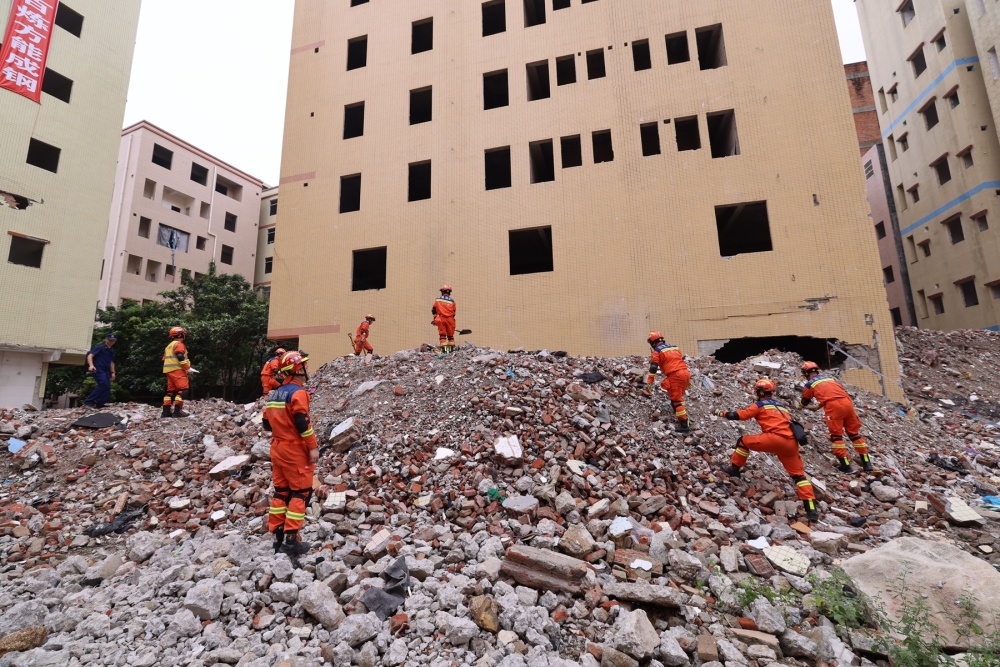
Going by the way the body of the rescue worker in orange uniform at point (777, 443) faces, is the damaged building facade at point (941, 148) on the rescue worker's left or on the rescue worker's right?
on the rescue worker's right

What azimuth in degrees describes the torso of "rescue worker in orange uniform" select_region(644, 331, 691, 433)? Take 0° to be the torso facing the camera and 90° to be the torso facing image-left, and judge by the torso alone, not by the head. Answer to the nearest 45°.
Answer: approximately 135°

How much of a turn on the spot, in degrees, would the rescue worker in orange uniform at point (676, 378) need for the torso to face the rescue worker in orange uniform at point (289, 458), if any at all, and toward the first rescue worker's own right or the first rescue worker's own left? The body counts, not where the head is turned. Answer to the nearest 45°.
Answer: approximately 90° to the first rescue worker's own left

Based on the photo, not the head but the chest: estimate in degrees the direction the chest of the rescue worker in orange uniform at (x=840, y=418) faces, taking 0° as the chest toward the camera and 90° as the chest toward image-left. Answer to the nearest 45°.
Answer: approximately 135°
